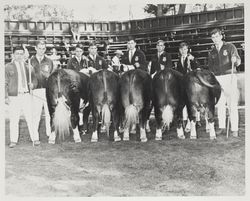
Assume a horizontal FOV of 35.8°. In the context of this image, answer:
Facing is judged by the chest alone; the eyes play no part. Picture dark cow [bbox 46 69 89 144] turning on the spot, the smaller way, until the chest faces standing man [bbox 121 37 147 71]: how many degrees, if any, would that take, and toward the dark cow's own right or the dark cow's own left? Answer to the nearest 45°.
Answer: approximately 45° to the dark cow's own right

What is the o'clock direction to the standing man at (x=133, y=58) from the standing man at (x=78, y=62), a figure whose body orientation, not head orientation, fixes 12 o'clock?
the standing man at (x=133, y=58) is roughly at 9 o'clock from the standing man at (x=78, y=62).

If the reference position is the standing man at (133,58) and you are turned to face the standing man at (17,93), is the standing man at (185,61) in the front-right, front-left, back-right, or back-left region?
back-left

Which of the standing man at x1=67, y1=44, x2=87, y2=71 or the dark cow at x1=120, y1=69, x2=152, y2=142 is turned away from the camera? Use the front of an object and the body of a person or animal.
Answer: the dark cow

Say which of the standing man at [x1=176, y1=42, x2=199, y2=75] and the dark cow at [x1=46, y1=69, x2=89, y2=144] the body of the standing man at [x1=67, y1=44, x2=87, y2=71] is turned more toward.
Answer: the dark cow

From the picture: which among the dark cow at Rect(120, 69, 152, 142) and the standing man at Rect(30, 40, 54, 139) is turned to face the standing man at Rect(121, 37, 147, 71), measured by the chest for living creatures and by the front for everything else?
the dark cow

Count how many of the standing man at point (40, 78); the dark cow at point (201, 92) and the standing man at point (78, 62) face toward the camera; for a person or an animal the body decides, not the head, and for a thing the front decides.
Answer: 2

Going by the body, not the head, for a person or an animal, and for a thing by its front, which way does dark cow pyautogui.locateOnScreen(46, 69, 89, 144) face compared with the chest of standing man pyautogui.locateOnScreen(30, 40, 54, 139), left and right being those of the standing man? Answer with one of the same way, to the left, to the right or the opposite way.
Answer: the opposite way

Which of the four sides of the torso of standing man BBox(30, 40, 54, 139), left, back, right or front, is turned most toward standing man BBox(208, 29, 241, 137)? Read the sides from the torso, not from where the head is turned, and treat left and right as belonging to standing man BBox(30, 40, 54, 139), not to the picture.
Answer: left

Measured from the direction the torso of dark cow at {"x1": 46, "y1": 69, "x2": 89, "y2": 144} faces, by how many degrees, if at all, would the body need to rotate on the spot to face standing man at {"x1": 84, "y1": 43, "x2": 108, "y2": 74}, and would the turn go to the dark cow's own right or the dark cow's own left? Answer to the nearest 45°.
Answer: approximately 45° to the dark cow's own right
